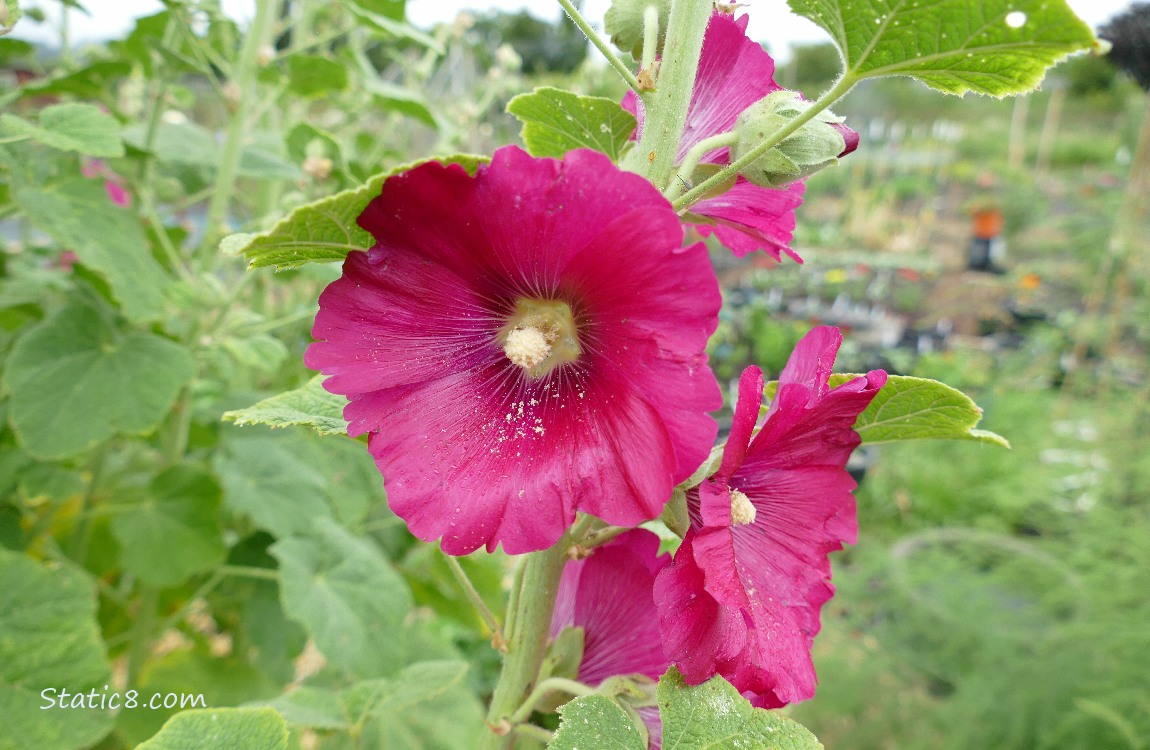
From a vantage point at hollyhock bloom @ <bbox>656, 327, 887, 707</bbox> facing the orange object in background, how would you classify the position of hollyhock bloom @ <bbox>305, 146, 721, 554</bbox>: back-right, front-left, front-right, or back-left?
back-left

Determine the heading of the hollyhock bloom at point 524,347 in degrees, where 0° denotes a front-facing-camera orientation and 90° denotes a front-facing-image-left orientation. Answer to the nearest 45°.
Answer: approximately 0°

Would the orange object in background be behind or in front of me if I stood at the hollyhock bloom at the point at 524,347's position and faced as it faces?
behind
